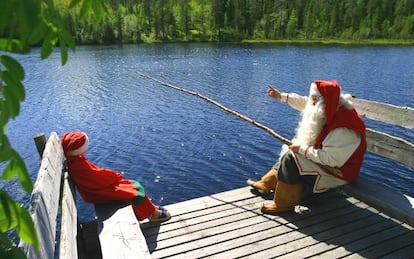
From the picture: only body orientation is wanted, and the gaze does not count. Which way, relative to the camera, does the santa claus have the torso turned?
to the viewer's left

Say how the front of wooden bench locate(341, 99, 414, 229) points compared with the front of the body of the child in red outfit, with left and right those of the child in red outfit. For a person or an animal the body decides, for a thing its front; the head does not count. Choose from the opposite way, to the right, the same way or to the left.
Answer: the opposite way

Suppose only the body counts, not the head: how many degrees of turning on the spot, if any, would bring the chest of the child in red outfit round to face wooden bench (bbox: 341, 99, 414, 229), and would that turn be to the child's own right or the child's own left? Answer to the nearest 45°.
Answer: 0° — they already face it

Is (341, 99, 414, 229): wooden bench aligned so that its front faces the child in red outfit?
yes

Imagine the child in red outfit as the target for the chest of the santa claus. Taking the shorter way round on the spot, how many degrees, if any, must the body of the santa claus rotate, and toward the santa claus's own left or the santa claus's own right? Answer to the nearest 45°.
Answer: approximately 45° to the santa claus's own left

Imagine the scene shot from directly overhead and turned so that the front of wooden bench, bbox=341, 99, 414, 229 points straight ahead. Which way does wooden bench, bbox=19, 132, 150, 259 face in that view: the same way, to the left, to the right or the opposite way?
the opposite way

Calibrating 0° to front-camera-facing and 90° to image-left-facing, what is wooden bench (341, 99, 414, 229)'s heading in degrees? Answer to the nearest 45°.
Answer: approximately 45°

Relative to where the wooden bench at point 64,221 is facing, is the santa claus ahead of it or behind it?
ahead

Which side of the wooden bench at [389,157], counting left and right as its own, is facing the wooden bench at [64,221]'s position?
front

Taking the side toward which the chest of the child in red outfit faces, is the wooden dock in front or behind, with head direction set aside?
in front

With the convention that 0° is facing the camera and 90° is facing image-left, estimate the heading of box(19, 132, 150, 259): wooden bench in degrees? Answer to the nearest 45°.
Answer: approximately 270°

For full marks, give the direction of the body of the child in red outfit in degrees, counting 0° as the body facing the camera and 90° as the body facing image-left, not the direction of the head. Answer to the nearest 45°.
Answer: approximately 270°

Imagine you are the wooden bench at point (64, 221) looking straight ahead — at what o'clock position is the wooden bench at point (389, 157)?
the wooden bench at point (389, 157) is roughly at 12 o'clock from the wooden bench at point (64, 221).

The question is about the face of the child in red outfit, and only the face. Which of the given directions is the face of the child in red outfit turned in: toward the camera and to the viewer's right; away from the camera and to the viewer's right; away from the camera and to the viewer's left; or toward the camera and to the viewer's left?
away from the camera and to the viewer's right
